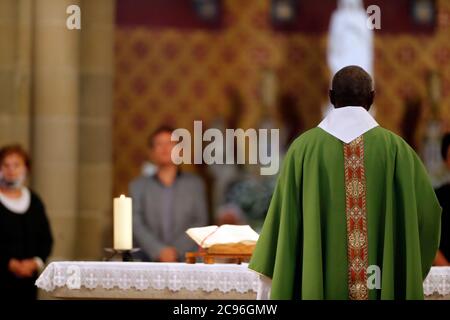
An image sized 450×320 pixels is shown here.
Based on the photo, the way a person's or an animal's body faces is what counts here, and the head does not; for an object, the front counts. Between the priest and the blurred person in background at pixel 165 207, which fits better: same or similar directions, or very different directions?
very different directions

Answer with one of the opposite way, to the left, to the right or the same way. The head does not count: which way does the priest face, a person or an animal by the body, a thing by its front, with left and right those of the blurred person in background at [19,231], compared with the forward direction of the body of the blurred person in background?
the opposite way

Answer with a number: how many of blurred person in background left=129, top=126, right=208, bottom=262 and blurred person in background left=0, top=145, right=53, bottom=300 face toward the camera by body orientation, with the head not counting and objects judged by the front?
2

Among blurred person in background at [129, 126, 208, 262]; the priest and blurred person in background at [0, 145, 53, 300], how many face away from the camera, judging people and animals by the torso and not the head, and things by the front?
1

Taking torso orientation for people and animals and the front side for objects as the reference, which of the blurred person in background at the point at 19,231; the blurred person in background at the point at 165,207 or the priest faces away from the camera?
the priest

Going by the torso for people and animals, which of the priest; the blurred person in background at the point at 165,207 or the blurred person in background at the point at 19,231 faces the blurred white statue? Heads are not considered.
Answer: the priest

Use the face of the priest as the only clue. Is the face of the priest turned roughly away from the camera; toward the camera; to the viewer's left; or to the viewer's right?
away from the camera

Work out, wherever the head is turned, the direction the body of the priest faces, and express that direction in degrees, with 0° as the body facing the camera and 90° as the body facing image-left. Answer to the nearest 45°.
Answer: approximately 180°

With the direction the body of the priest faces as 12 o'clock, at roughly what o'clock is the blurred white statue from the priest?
The blurred white statue is roughly at 12 o'clock from the priest.

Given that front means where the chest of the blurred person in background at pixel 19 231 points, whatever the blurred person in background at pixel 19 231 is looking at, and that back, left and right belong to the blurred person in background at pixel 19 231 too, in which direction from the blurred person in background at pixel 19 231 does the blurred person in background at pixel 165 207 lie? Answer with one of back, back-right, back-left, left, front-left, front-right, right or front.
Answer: left
